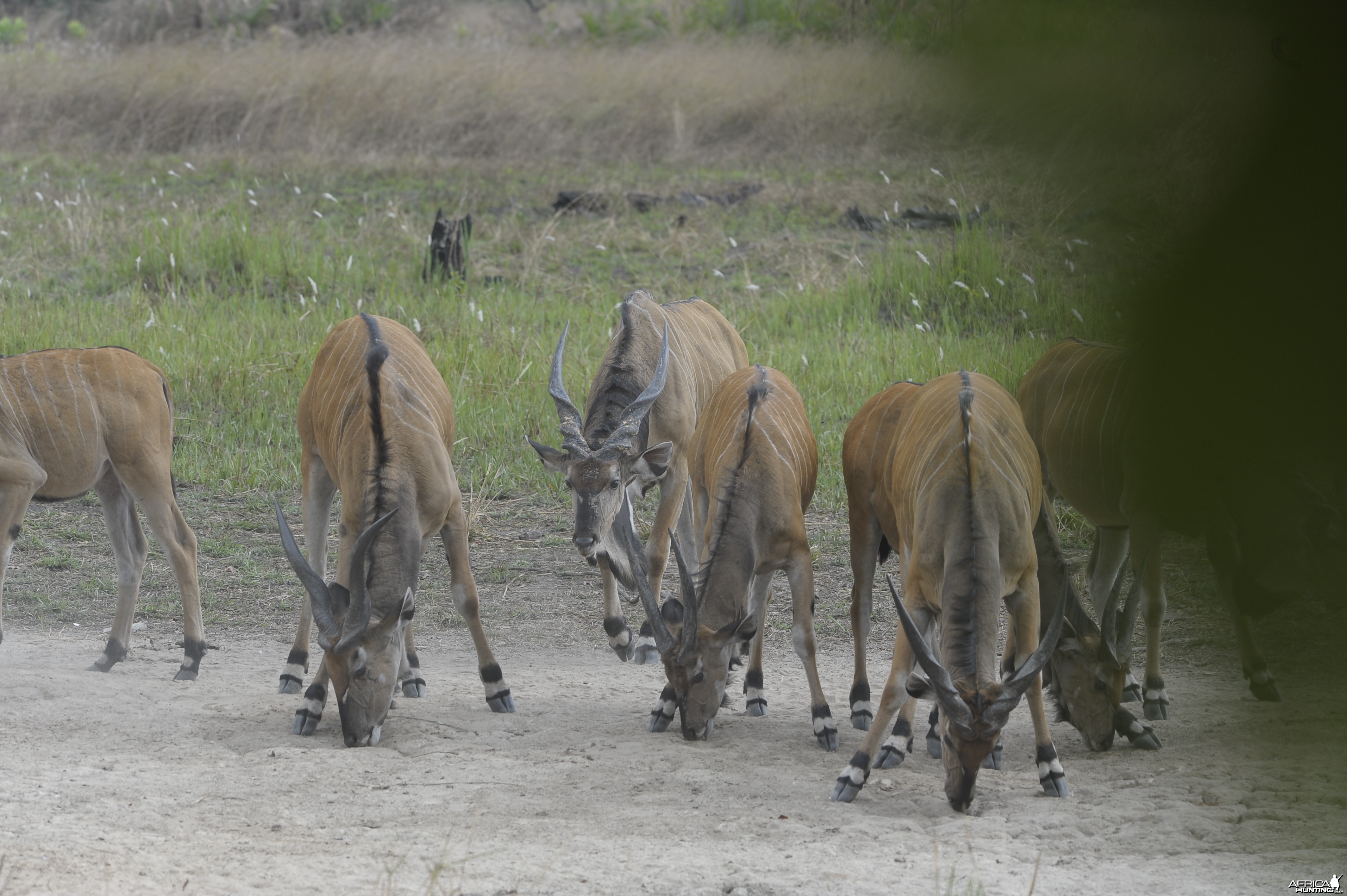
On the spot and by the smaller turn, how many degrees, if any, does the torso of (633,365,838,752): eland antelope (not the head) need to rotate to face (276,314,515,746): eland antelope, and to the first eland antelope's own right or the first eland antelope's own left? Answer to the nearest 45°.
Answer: approximately 90° to the first eland antelope's own right

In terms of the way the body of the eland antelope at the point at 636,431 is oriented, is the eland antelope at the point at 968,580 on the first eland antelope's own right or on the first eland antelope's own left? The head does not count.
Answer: on the first eland antelope's own left

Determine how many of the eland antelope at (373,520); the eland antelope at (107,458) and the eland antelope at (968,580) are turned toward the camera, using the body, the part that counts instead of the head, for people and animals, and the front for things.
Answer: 2

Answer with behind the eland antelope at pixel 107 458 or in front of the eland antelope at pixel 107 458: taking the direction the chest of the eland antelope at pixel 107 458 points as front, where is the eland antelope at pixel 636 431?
behind

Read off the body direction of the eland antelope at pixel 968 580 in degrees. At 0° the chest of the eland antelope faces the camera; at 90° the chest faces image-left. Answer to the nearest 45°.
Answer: approximately 0°

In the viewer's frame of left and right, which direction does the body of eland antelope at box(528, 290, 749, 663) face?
facing the viewer and to the left of the viewer

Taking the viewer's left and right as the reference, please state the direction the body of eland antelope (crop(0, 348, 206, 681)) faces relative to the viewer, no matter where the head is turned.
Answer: facing to the left of the viewer
